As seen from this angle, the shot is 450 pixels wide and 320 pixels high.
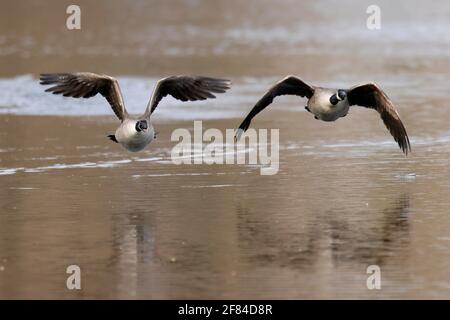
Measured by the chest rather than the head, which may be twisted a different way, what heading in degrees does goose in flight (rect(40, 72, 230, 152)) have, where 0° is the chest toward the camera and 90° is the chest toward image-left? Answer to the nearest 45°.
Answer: approximately 0°
